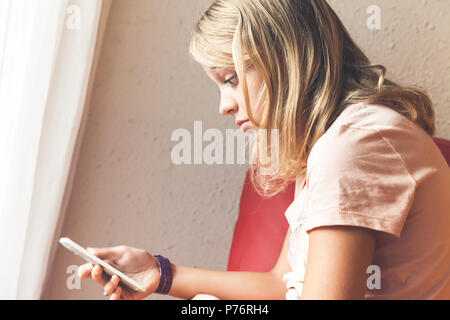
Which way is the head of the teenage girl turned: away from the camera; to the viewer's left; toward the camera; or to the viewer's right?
to the viewer's left

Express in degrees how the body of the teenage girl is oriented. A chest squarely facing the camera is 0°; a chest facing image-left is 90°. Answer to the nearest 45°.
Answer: approximately 90°
